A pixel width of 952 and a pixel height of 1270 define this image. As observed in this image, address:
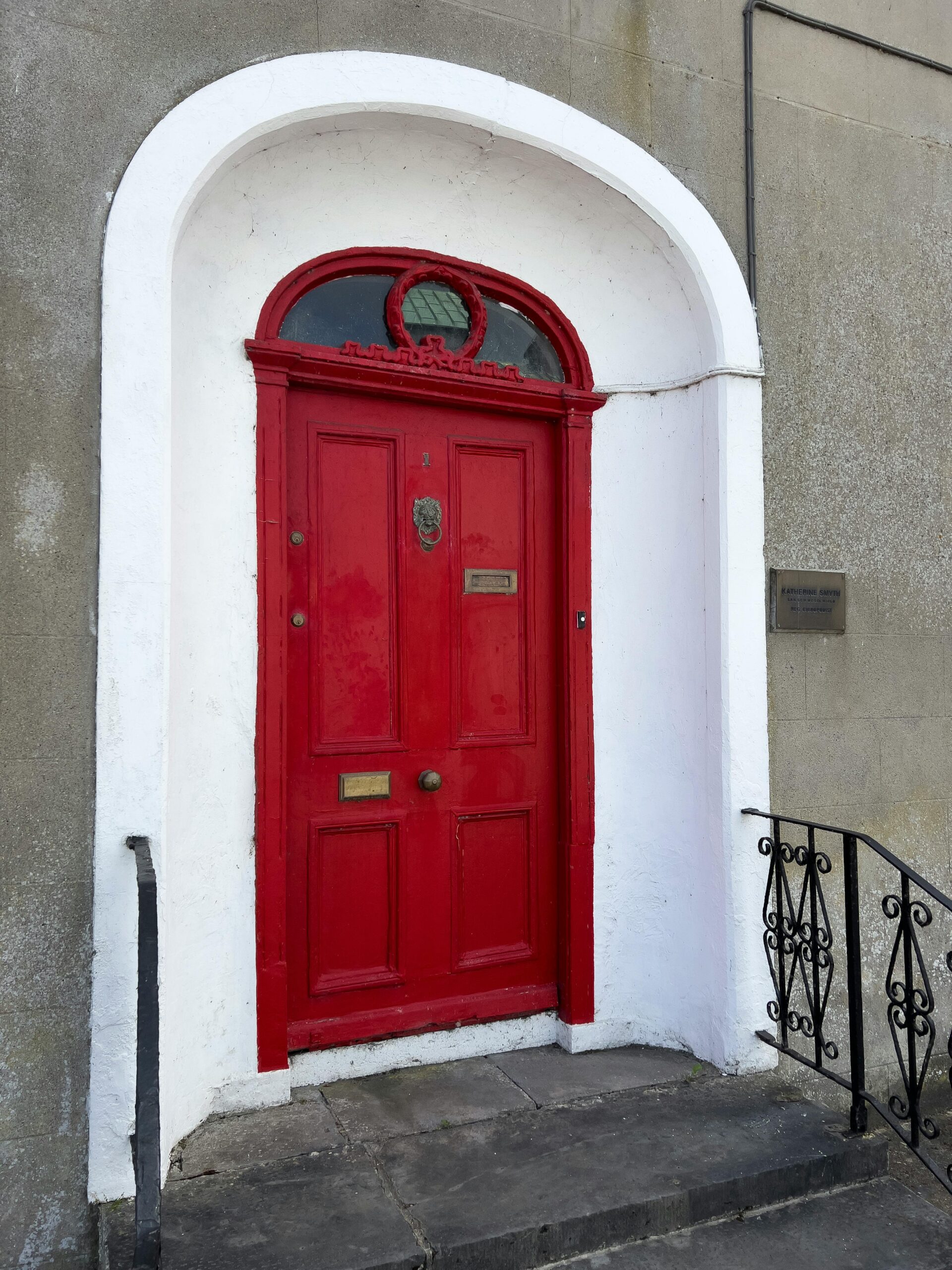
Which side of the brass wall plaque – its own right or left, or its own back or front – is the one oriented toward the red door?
right

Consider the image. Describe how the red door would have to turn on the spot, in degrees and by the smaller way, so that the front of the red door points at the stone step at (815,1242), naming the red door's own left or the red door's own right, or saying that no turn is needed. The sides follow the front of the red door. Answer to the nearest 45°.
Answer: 0° — it already faces it

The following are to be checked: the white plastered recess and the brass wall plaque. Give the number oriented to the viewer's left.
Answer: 0

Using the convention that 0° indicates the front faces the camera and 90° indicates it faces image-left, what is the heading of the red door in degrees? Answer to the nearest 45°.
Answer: approximately 315°

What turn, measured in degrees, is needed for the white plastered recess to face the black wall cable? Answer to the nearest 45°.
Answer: approximately 45° to its left

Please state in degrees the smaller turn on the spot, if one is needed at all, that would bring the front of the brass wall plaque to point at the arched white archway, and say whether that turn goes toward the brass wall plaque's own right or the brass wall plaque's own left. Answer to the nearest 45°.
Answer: approximately 90° to the brass wall plaque's own right

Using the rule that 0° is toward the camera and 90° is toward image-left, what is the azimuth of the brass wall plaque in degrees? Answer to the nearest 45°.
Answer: approximately 315°

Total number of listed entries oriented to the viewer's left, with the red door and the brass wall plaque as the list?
0

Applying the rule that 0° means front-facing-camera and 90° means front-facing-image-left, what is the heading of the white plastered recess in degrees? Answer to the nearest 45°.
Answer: approximately 315°
